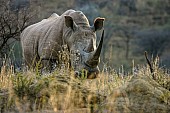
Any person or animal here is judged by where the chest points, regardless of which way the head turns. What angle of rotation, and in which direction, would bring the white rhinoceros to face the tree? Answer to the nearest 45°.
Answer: approximately 180°
